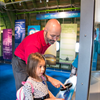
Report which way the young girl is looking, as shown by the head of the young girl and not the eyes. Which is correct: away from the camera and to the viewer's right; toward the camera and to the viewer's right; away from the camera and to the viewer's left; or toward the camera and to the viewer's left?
toward the camera and to the viewer's right

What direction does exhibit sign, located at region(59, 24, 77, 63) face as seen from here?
toward the camera

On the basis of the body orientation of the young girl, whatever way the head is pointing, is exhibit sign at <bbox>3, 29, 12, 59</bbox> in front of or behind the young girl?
behind

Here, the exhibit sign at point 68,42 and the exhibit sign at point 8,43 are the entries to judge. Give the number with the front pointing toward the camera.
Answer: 2

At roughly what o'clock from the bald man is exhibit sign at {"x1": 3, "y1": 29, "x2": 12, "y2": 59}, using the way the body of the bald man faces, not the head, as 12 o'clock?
The exhibit sign is roughly at 7 o'clock from the bald man.

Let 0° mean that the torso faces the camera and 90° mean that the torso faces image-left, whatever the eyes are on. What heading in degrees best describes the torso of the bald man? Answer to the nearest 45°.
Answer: approximately 315°

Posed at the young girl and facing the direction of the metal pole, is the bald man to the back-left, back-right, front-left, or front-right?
back-left

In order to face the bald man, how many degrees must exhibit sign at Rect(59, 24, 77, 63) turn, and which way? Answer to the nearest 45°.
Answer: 0° — it already faces them

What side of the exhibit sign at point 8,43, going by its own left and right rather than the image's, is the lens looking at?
front

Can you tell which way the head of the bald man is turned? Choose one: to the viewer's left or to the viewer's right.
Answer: to the viewer's right
